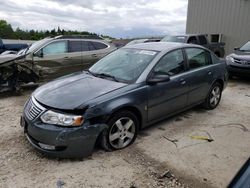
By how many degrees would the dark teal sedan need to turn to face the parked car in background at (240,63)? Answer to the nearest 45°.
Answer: approximately 180°

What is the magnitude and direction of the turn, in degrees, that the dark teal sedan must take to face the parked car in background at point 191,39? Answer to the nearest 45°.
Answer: approximately 135° to its right

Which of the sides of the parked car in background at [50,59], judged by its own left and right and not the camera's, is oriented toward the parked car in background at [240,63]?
back

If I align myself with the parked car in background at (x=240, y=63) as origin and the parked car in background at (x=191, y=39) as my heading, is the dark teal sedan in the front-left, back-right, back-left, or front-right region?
back-left

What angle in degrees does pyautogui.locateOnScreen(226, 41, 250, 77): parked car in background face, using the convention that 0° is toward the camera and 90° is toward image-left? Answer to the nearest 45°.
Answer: approximately 45°

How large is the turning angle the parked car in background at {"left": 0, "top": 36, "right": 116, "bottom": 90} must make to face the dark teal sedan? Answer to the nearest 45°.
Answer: approximately 90° to its left

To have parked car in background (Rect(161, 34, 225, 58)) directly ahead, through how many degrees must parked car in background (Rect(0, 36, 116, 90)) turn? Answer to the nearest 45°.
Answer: approximately 135° to its right

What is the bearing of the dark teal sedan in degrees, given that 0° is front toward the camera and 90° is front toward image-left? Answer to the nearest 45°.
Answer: approximately 45°

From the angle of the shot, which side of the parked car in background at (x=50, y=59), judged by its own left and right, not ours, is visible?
left

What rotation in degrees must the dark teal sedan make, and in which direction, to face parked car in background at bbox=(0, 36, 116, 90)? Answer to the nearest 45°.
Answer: approximately 90° to its right
